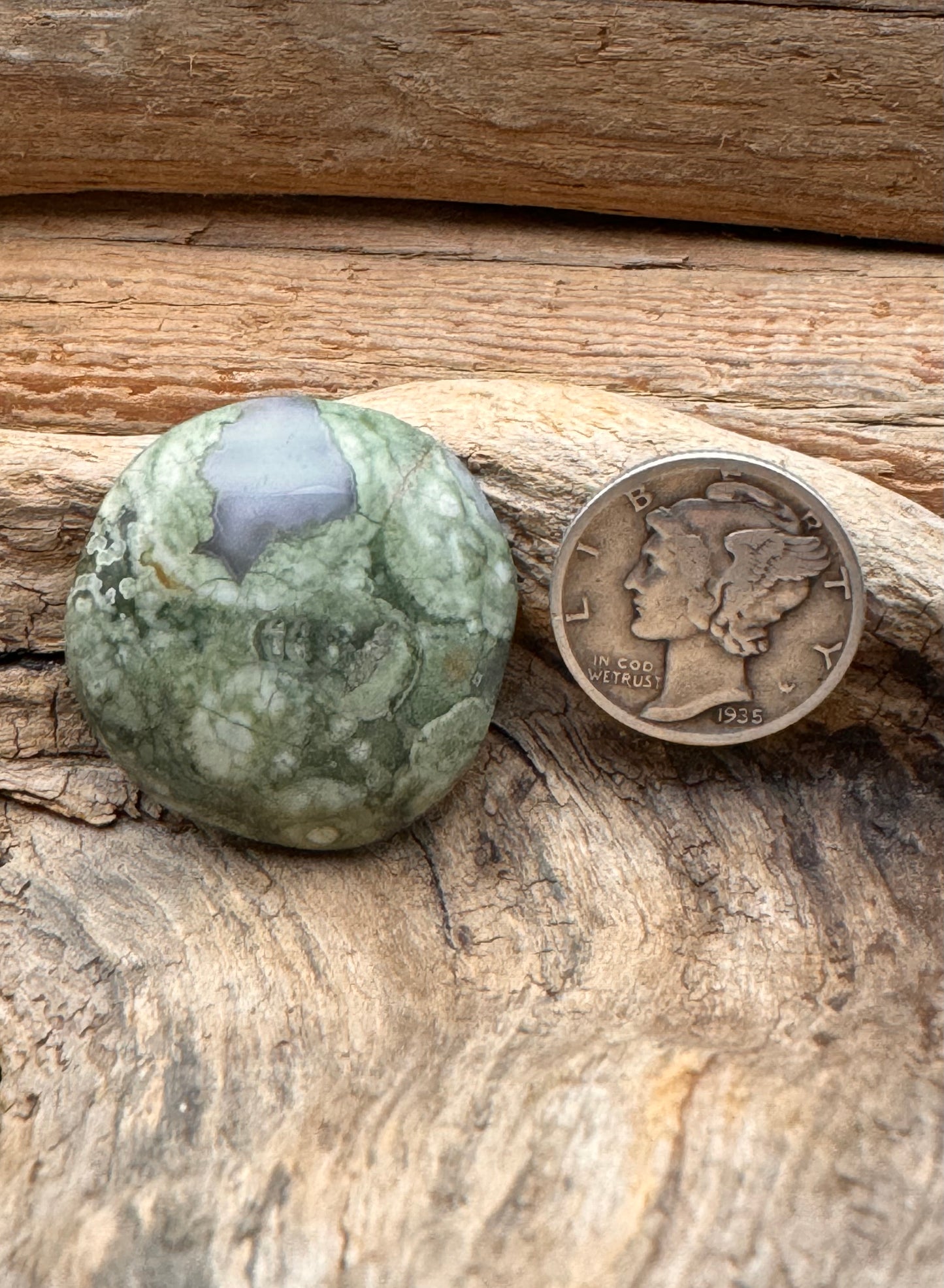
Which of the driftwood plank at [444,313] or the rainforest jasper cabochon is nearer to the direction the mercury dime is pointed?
the rainforest jasper cabochon

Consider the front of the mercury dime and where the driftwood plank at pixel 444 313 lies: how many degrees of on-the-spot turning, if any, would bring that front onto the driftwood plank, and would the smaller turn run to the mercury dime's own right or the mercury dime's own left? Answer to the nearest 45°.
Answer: approximately 135° to the mercury dime's own right

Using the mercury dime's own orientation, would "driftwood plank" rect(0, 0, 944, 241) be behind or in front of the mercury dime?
behind

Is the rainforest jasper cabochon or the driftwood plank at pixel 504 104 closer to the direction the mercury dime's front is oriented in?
the rainforest jasper cabochon

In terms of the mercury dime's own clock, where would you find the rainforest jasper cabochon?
The rainforest jasper cabochon is roughly at 2 o'clock from the mercury dime.
